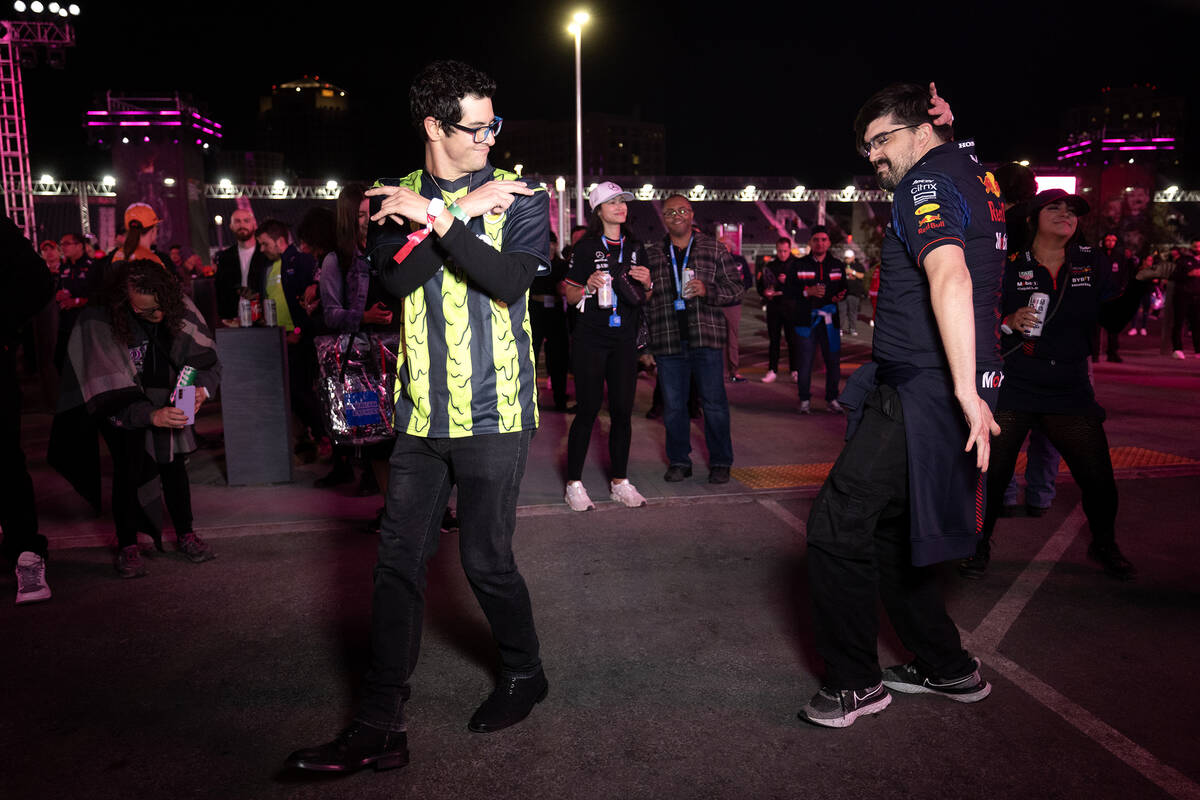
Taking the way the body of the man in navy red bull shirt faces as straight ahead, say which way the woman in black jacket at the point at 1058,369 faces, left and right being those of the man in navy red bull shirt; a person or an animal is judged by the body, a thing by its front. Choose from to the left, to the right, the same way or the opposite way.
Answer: to the left

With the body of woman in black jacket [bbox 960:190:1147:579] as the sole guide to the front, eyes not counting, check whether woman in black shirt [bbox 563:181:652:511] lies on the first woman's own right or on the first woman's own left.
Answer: on the first woman's own right

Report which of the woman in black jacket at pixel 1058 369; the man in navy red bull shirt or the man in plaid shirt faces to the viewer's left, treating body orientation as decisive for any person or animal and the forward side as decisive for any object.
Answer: the man in navy red bull shirt

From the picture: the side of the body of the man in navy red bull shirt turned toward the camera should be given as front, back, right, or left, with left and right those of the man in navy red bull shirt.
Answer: left

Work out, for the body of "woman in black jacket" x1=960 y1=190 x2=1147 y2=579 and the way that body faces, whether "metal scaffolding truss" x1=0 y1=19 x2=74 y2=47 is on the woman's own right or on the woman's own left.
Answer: on the woman's own right

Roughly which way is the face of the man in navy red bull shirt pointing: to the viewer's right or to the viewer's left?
to the viewer's left

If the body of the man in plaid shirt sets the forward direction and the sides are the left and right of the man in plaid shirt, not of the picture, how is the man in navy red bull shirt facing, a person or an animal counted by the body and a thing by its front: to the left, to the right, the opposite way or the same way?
to the right

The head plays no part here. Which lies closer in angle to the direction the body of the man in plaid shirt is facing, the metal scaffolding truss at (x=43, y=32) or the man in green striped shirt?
the man in green striped shirt

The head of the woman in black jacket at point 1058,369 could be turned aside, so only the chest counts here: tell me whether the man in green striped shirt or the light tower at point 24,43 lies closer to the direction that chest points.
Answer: the man in green striped shirt
